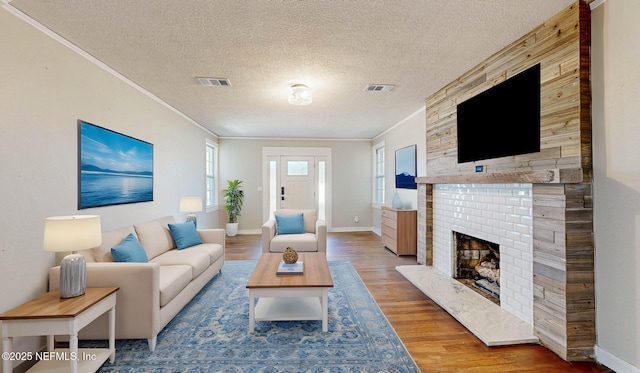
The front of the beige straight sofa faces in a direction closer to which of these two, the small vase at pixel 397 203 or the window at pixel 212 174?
the small vase

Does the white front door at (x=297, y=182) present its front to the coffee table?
yes

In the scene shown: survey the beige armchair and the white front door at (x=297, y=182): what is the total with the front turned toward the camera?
2

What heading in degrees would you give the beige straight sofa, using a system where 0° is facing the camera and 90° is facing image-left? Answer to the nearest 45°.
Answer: approximately 315°

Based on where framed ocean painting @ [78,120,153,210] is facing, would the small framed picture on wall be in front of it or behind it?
in front

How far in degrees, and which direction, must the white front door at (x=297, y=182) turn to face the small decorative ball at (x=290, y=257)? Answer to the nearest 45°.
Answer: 0° — it already faces it

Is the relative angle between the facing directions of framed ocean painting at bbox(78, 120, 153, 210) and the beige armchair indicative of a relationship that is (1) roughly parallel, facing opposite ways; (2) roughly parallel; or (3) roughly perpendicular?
roughly perpendicular

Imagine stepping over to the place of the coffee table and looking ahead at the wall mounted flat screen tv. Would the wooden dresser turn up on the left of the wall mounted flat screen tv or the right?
left

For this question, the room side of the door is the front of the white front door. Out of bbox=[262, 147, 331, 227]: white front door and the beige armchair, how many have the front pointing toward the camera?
2

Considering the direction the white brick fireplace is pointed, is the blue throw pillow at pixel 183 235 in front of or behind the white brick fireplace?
in front
